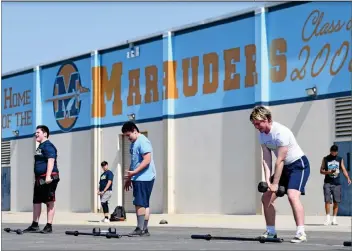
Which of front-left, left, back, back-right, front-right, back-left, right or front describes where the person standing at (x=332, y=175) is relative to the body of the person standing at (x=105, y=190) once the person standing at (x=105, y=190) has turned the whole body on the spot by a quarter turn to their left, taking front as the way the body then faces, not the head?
front

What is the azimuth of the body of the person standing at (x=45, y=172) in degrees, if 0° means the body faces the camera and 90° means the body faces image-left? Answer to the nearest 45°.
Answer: approximately 45°

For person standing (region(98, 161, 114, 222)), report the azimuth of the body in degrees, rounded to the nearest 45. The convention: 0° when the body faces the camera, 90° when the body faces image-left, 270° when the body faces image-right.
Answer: approximately 45°

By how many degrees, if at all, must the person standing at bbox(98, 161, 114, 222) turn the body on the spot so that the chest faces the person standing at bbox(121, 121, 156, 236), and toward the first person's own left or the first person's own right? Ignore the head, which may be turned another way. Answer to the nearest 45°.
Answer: approximately 45° to the first person's own left

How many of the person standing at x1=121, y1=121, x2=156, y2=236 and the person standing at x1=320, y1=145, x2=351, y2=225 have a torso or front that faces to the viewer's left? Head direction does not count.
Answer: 1

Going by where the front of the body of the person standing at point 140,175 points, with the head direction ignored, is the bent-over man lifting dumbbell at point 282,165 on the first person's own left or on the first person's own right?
on the first person's own left

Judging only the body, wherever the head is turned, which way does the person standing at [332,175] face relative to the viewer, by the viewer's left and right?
facing the viewer
